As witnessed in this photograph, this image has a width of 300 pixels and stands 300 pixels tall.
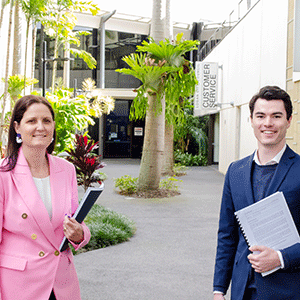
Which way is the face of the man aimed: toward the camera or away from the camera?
toward the camera

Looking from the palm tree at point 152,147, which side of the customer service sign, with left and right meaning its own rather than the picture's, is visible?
front

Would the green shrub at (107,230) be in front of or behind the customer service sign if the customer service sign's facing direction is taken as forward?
in front

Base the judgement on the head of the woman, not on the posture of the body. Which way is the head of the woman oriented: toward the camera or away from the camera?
toward the camera

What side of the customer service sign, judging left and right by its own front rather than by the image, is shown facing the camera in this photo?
front

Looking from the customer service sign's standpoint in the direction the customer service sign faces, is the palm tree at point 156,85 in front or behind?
in front

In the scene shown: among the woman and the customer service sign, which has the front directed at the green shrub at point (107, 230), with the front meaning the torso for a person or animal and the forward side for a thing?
the customer service sign

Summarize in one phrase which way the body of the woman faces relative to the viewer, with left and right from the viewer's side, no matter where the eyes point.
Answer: facing the viewer and to the right of the viewer

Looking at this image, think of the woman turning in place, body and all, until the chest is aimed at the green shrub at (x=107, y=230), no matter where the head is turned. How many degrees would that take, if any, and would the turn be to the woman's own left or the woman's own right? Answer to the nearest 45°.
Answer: approximately 135° to the woman's own left
